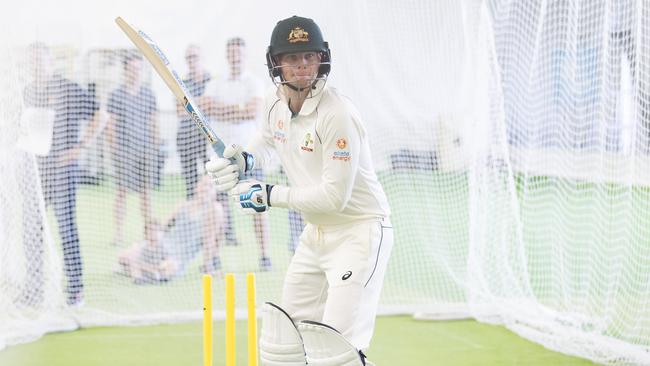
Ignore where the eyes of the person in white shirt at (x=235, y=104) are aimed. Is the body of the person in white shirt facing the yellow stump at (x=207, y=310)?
yes

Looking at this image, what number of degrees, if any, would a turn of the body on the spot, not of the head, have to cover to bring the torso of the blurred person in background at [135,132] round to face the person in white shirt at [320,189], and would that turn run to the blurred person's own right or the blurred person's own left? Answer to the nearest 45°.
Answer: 0° — they already face them

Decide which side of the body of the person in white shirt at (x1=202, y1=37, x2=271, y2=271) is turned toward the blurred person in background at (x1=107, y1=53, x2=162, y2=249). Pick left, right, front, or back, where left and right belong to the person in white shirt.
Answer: right

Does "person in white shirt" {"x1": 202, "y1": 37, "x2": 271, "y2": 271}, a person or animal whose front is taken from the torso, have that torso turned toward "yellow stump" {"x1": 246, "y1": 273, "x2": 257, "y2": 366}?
yes

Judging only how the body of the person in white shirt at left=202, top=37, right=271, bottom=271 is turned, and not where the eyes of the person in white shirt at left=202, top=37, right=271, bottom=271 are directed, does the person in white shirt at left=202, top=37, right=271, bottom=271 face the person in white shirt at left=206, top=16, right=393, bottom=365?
yes

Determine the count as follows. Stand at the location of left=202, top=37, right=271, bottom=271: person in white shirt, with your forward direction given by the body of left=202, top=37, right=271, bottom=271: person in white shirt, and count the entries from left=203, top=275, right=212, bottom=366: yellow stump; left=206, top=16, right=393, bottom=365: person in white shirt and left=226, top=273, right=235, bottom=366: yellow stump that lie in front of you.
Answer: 3

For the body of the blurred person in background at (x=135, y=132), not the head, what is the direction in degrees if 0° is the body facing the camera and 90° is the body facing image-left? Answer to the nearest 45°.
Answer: approximately 0°

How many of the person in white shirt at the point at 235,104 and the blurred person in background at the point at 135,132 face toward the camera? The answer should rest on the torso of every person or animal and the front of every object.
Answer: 2
